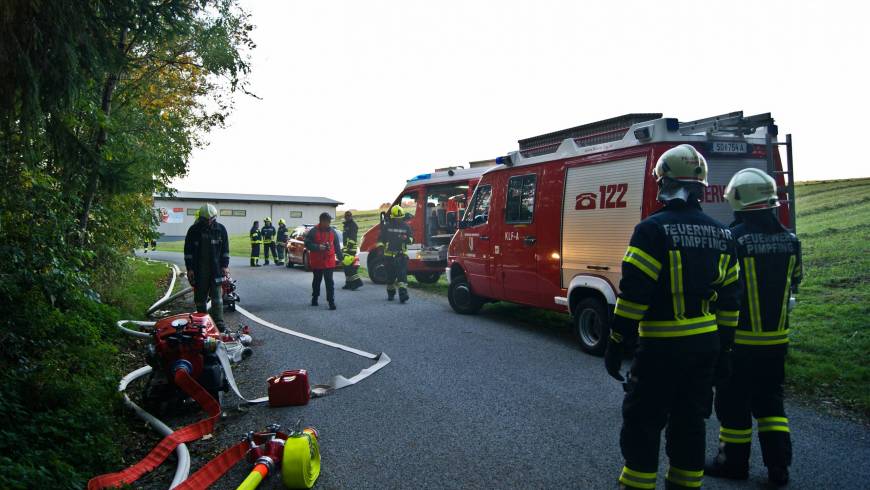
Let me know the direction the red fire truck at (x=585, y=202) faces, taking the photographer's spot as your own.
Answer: facing away from the viewer and to the left of the viewer

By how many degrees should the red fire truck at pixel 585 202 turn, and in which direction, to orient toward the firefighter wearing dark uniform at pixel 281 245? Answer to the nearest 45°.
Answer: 0° — it already faces them

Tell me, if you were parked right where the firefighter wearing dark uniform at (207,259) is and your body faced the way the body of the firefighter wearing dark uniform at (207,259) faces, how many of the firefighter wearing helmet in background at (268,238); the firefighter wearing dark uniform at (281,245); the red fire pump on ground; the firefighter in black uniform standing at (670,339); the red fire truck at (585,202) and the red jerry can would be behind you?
2

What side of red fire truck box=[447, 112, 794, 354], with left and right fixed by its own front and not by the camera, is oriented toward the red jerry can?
left

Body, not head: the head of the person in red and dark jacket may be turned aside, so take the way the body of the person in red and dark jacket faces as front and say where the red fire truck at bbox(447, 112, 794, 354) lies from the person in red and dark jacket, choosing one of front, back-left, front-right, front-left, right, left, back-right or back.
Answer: front-left
